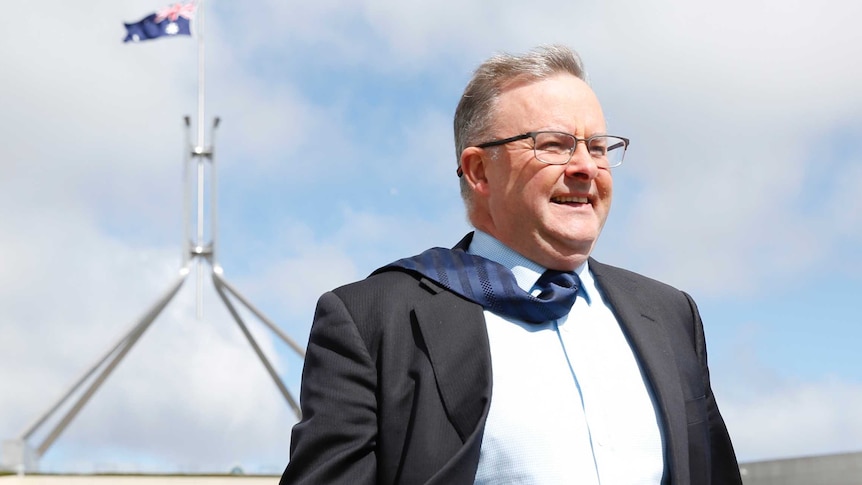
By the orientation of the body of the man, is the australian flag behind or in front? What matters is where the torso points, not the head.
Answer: behind

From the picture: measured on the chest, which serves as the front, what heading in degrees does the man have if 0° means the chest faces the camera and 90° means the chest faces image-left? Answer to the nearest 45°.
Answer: approximately 315°

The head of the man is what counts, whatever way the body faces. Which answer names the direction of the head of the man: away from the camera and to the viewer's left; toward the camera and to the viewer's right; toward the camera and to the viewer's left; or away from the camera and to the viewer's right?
toward the camera and to the viewer's right
